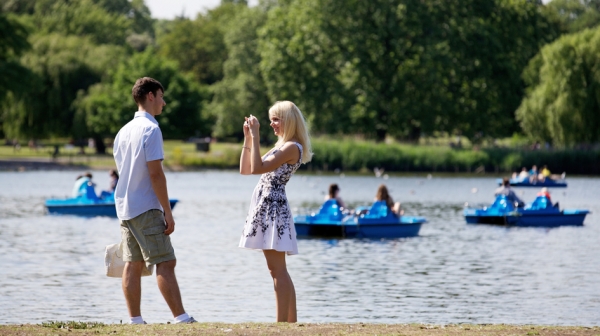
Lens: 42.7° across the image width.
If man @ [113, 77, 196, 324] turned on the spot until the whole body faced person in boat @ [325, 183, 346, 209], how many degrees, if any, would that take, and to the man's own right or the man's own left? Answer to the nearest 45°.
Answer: approximately 45° to the man's own left

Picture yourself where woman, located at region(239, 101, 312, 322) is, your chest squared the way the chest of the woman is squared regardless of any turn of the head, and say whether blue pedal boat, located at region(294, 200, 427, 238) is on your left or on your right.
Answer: on your right

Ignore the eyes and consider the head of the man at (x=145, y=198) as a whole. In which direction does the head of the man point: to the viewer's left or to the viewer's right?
to the viewer's right

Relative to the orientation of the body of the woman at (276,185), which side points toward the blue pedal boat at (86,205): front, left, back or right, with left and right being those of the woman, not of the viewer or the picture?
right

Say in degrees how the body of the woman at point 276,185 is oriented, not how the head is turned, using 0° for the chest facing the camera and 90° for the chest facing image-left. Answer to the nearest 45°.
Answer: approximately 90°
